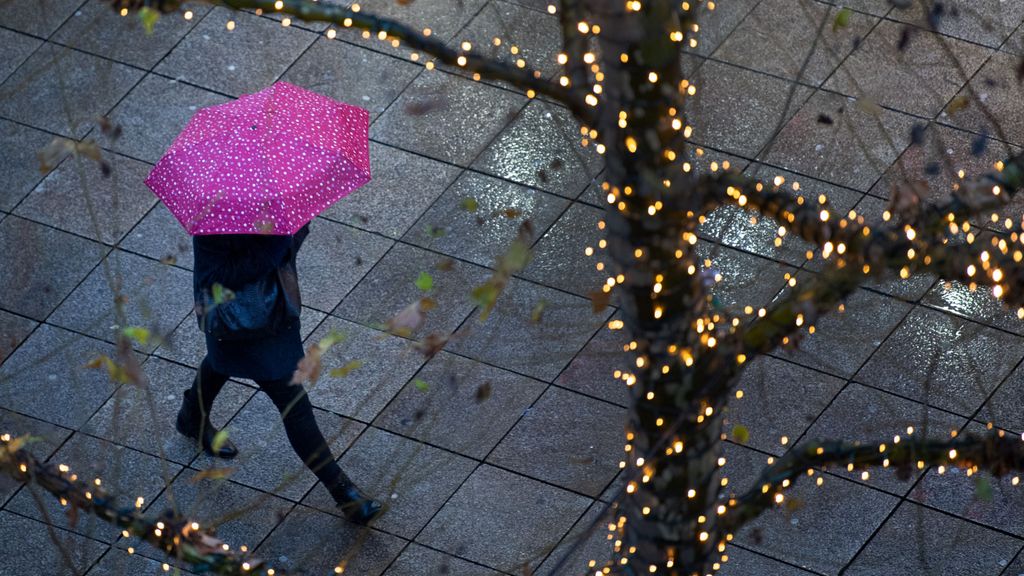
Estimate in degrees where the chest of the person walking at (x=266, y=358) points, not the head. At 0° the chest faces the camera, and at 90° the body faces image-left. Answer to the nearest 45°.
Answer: approximately 315°
